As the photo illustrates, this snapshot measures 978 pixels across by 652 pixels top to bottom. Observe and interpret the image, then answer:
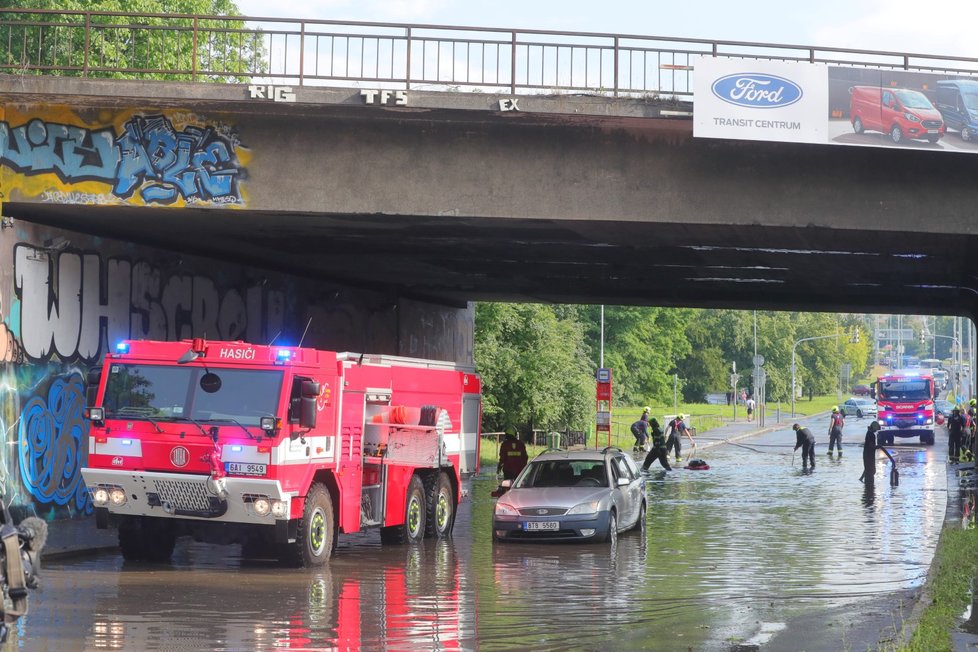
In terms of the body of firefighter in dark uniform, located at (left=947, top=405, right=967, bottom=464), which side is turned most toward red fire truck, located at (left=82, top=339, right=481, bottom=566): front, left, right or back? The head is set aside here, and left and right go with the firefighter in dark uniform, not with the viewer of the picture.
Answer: front

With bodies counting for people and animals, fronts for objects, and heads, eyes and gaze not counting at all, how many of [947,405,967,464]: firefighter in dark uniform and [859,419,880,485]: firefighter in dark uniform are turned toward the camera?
1

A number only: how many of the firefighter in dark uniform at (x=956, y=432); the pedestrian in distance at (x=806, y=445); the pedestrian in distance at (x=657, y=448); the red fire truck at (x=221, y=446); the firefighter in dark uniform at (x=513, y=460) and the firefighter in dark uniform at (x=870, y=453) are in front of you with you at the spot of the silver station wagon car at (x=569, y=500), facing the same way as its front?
1

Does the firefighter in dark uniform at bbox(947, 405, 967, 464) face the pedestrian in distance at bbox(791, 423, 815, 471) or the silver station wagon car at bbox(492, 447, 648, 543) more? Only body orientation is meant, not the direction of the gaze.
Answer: the silver station wagon car

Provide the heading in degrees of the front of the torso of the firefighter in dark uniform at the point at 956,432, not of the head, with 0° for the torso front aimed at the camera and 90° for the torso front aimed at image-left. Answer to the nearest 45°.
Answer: approximately 0°

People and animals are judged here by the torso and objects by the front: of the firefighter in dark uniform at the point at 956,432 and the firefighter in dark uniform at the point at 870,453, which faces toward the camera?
the firefighter in dark uniform at the point at 956,432

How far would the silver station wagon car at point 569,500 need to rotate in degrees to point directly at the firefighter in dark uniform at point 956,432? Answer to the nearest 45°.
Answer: approximately 180°

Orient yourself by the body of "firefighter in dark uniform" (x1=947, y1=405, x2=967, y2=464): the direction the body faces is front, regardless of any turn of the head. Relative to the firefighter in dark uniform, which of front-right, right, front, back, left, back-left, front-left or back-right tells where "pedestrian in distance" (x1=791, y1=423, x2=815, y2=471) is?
front-right

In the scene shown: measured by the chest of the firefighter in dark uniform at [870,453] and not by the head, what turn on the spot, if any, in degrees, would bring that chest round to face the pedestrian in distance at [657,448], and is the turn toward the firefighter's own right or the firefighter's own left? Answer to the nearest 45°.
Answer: approximately 135° to the firefighter's own left

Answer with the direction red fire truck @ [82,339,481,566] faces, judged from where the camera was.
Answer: facing the viewer and to the left of the viewer

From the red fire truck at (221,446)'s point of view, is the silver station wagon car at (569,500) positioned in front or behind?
behind

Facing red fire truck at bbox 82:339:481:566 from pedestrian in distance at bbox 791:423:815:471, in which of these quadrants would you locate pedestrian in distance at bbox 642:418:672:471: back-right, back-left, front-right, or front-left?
front-right

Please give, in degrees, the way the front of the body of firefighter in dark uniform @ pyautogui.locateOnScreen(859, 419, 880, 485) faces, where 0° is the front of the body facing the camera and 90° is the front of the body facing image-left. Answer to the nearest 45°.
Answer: approximately 270°

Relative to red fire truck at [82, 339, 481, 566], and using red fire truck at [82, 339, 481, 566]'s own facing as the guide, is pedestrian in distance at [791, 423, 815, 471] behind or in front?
behind
